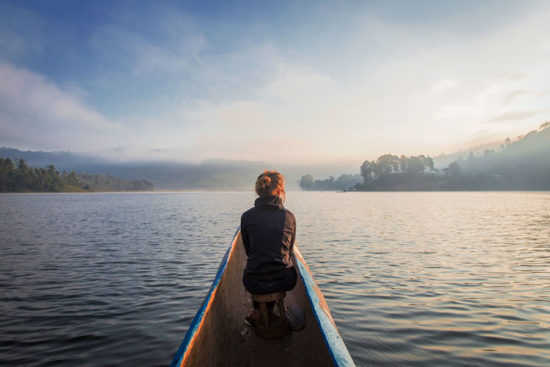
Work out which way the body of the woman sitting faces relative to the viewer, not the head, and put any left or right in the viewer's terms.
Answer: facing away from the viewer

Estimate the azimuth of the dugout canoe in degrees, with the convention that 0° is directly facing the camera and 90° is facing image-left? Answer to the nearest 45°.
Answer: approximately 180°
